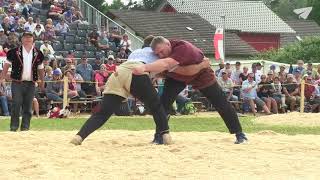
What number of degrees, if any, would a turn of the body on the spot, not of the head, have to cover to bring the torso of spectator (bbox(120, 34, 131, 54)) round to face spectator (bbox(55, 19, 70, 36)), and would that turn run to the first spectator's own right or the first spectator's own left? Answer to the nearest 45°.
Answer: approximately 90° to the first spectator's own right

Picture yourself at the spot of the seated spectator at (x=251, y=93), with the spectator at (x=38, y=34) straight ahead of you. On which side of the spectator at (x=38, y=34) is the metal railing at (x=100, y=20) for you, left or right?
right

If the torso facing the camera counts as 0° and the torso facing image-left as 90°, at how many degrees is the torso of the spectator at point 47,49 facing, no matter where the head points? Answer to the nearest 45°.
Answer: approximately 0°

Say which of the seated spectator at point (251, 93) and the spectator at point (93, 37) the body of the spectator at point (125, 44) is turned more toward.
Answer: the seated spectator

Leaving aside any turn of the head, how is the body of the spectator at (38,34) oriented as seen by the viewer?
toward the camera

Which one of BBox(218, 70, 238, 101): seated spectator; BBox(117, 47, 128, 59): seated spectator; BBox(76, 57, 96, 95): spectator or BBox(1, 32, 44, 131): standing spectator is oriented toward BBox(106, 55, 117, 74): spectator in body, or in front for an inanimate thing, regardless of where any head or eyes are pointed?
BBox(117, 47, 128, 59): seated spectator

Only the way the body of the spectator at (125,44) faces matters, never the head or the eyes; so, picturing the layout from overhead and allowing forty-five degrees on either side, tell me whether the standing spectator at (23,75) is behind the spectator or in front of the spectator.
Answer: in front

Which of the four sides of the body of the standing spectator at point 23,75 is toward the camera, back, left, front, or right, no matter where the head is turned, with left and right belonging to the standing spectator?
front

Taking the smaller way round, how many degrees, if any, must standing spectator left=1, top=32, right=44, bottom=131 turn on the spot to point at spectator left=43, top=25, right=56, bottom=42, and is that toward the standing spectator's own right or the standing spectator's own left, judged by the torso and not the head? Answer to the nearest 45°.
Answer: approximately 180°
